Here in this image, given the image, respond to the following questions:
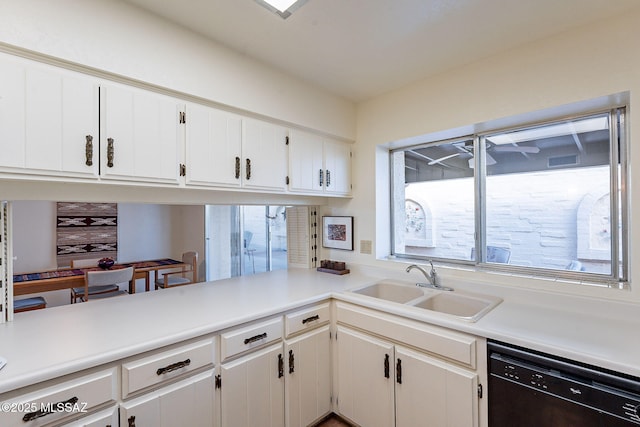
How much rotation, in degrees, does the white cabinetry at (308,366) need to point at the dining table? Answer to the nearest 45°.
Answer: approximately 180°

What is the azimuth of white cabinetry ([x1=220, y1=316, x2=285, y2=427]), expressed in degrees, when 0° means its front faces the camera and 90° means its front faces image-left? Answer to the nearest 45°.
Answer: approximately 315°

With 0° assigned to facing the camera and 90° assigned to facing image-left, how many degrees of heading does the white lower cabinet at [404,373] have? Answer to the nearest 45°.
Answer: approximately 45°

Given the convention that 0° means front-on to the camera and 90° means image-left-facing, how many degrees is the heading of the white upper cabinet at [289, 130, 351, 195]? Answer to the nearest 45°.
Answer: approximately 315°

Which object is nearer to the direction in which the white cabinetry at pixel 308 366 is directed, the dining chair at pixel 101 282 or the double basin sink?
the double basin sink

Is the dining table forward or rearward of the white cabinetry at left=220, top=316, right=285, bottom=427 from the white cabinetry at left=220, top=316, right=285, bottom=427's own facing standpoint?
rearward

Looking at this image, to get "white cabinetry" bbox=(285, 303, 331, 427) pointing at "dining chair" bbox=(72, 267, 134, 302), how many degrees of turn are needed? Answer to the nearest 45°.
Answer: approximately 180°

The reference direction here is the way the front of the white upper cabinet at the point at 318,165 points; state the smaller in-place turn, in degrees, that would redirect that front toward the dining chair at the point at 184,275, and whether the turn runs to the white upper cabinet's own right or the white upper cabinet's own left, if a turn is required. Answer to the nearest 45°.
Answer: approximately 180°

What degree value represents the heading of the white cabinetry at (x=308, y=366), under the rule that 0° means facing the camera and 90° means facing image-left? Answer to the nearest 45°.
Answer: approximately 315°
